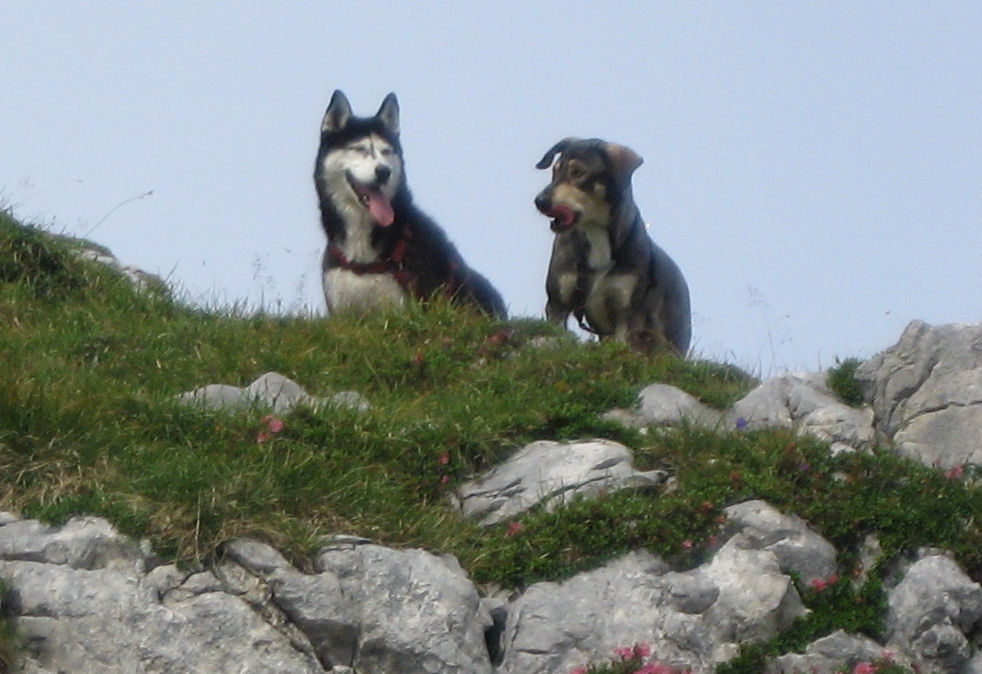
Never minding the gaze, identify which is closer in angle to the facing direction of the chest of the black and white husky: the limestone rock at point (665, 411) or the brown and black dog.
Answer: the limestone rock

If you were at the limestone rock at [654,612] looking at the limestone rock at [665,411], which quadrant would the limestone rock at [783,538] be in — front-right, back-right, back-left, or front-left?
front-right

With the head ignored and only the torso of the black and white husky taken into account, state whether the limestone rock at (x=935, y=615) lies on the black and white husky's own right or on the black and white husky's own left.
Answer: on the black and white husky's own left

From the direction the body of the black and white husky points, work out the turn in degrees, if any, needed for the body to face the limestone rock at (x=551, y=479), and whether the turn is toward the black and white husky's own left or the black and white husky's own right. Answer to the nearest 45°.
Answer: approximately 45° to the black and white husky's own left

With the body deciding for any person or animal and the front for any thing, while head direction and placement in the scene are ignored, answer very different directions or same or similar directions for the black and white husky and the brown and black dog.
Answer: same or similar directions

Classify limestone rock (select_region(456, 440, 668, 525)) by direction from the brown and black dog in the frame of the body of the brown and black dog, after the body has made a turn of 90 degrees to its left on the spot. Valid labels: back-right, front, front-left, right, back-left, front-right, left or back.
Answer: front-right

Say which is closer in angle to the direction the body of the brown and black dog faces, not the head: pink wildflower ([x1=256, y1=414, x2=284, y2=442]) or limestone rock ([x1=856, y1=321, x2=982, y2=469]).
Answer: the pink wildflower

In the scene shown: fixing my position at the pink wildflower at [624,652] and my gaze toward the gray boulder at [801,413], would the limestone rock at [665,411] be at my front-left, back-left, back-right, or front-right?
front-left

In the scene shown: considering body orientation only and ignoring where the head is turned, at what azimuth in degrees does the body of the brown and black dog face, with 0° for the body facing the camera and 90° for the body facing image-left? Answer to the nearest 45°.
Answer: approximately 45°

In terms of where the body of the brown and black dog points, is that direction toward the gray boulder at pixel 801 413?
no

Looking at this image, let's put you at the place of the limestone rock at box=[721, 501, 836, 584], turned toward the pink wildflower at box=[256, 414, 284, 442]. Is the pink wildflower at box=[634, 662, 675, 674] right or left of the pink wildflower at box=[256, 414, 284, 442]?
left

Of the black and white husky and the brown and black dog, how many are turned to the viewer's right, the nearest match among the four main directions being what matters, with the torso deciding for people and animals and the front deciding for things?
0

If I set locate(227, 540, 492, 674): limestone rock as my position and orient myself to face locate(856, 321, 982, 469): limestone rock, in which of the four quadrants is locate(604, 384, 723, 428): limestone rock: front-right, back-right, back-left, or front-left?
front-left

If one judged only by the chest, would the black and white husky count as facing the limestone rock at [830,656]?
no

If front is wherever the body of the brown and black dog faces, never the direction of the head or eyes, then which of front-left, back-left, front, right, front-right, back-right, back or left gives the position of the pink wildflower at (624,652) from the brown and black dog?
front-left

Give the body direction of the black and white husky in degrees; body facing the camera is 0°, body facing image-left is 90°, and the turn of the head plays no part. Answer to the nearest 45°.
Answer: approximately 45°
